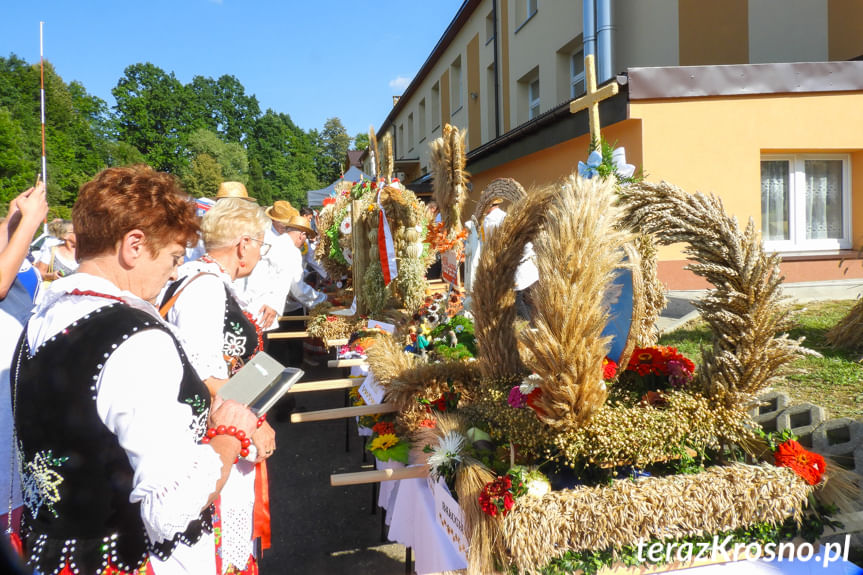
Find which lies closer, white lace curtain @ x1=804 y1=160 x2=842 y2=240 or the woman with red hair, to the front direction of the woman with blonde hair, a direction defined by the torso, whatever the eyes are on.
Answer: the white lace curtain

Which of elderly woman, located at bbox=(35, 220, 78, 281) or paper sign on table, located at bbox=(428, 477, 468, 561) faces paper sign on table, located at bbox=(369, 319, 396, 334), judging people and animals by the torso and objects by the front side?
the elderly woman

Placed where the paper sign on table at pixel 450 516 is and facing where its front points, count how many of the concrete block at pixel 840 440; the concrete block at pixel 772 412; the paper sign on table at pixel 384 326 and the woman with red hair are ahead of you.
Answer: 1

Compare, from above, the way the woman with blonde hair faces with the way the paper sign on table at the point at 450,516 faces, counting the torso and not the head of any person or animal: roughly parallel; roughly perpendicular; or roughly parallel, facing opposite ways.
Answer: roughly parallel, facing opposite ways

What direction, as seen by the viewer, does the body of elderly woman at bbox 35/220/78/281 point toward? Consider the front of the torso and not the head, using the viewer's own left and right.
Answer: facing the viewer and to the right of the viewer

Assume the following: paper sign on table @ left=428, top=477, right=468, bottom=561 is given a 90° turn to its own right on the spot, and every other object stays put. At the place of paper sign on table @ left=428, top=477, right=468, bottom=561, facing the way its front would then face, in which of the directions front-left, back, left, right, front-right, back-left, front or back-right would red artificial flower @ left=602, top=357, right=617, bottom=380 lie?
back-right

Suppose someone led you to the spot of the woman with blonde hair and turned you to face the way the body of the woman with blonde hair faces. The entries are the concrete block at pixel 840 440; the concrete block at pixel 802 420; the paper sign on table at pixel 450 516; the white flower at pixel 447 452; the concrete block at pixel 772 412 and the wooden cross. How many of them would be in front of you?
6

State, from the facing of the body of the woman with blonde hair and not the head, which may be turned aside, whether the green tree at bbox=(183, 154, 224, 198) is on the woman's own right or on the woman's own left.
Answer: on the woman's own left

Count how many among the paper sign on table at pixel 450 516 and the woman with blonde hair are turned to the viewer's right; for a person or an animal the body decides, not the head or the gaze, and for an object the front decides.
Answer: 1

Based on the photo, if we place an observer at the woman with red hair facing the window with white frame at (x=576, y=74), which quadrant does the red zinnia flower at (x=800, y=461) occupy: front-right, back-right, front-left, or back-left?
front-right

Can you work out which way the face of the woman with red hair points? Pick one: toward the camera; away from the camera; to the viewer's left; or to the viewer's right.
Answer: to the viewer's right

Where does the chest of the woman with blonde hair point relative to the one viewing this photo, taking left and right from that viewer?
facing to the right of the viewer

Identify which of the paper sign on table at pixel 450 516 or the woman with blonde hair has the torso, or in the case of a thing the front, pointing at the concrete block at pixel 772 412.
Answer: the woman with blonde hair

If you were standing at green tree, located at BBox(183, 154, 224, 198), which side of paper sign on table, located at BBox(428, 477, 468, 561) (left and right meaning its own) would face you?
right

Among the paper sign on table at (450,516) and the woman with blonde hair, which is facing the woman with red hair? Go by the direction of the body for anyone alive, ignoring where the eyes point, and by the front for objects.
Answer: the paper sign on table

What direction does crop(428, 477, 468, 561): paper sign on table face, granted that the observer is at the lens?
facing the viewer and to the left of the viewer

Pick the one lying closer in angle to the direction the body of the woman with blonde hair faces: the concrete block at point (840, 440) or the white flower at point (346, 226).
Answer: the concrete block

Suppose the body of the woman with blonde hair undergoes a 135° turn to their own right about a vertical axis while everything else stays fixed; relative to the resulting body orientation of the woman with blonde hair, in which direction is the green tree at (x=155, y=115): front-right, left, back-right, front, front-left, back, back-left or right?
back-right

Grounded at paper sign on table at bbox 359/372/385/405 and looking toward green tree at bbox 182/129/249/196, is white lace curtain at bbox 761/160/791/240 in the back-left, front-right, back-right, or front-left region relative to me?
front-right
